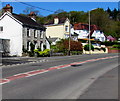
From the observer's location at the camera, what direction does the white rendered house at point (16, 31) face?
facing the viewer and to the right of the viewer
